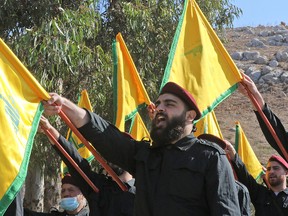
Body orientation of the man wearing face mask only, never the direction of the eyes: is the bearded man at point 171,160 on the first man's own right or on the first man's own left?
on the first man's own left

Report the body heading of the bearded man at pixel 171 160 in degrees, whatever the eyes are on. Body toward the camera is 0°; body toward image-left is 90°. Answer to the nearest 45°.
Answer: approximately 45°

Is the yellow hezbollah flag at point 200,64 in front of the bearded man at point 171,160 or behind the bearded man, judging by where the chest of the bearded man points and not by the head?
behind

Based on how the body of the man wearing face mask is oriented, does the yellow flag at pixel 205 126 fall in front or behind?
behind

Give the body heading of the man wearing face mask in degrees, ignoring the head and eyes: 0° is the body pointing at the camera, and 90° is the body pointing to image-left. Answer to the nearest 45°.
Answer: approximately 45°

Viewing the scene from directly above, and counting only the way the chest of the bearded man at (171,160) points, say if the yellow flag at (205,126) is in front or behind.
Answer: behind

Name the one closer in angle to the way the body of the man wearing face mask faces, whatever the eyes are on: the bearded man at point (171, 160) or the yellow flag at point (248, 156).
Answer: the bearded man

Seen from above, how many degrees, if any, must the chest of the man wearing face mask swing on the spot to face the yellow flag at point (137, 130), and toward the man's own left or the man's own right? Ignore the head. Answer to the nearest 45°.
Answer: approximately 180°

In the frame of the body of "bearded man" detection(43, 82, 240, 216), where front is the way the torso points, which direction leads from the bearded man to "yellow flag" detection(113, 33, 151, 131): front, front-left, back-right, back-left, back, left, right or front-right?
back-right
